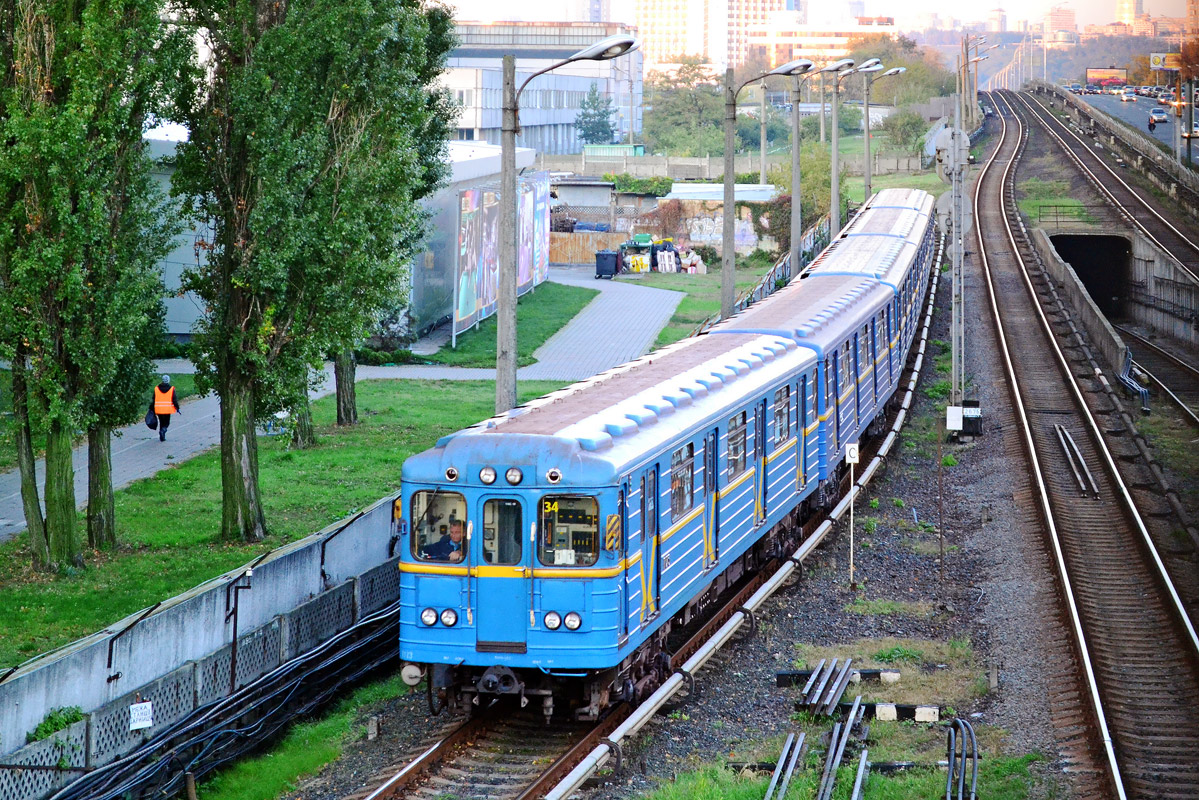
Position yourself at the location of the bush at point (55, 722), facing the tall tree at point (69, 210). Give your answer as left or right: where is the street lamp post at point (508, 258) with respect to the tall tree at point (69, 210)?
right

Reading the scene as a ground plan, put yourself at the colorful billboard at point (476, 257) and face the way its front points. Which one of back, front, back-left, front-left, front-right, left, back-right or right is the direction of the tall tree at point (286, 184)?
front-right

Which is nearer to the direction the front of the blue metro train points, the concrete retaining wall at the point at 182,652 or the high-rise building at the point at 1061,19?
the concrete retaining wall

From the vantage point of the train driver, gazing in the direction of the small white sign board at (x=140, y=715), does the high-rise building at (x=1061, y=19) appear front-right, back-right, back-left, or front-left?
back-right

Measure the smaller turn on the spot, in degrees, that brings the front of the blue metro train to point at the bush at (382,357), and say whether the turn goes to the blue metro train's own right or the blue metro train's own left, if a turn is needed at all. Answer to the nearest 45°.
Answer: approximately 135° to the blue metro train's own right
